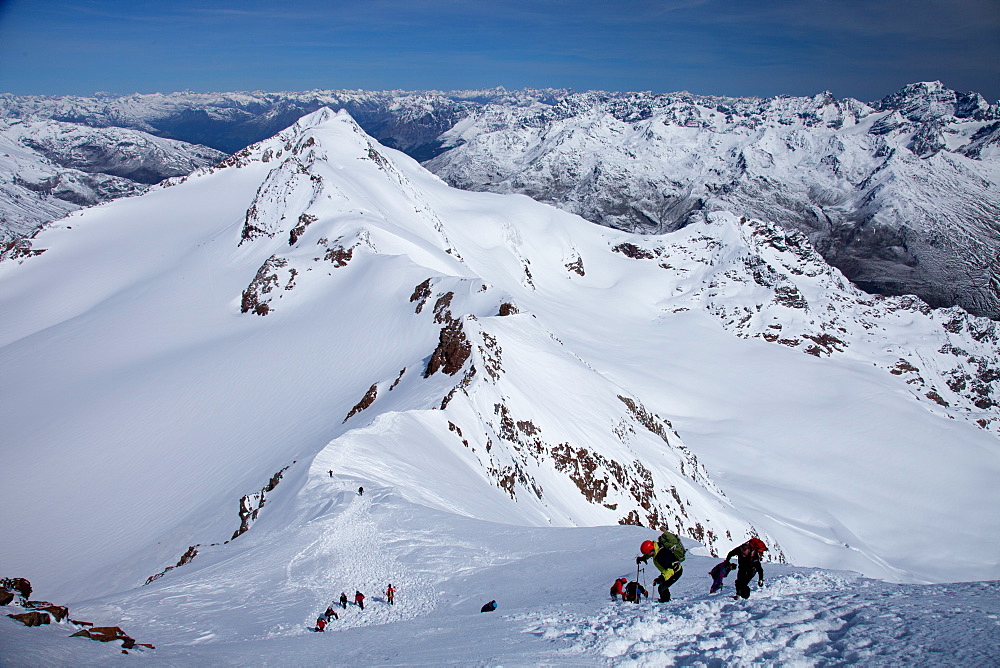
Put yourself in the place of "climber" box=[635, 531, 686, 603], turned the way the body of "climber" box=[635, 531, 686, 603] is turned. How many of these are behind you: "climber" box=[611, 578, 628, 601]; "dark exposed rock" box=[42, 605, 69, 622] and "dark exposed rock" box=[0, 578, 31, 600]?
0

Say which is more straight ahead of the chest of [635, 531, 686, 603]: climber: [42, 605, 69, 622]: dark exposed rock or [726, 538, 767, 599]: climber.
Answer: the dark exposed rock

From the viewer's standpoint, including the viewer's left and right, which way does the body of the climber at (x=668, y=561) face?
facing to the left of the viewer
